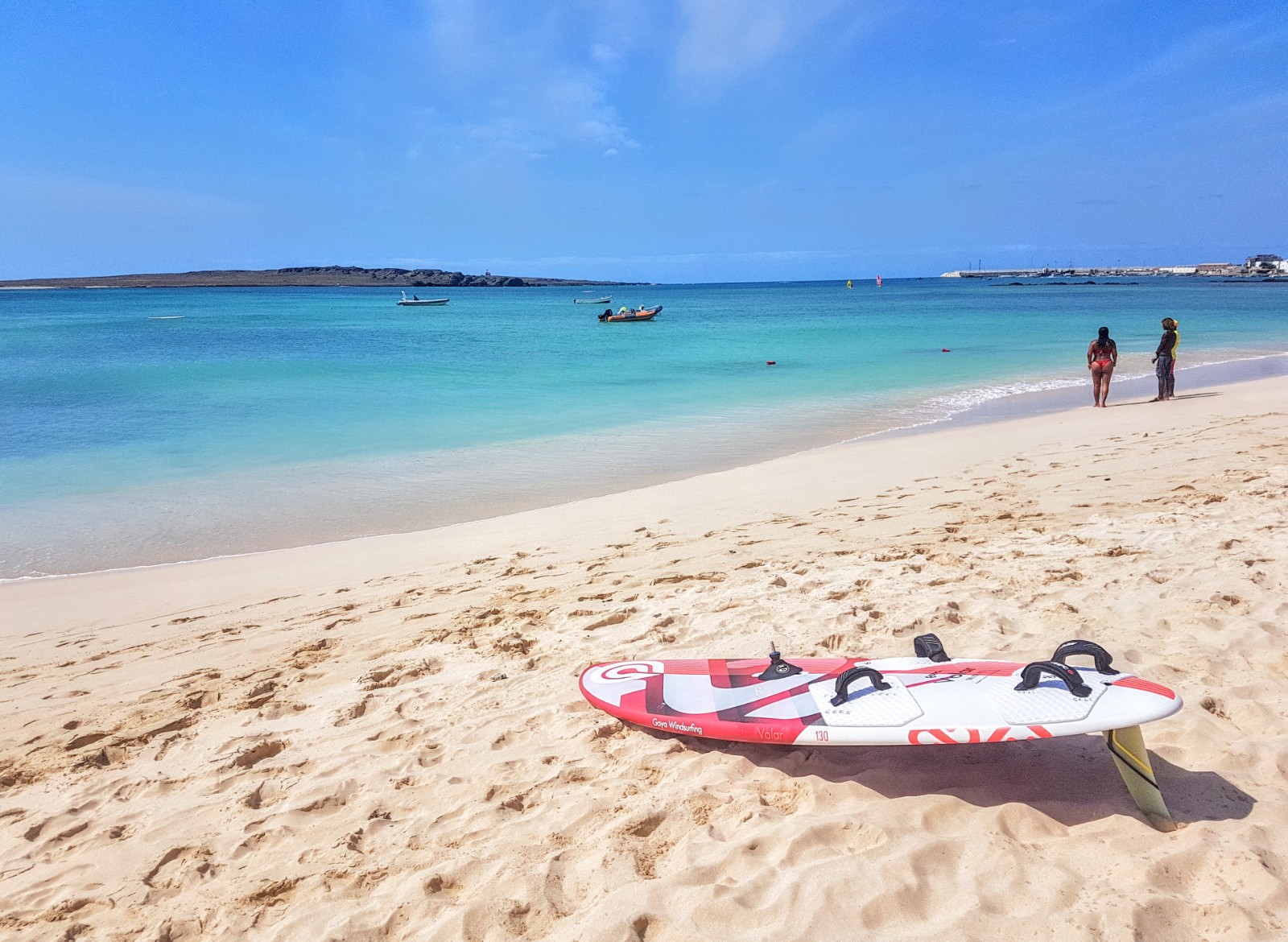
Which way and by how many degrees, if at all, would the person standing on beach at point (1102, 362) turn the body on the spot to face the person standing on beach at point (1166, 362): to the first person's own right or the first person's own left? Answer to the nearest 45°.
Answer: approximately 45° to the first person's own right

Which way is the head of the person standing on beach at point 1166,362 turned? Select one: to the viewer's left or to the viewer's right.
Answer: to the viewer's left

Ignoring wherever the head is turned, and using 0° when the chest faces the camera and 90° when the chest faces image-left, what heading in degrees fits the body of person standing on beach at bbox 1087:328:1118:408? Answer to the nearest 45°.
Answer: approximately 180°
